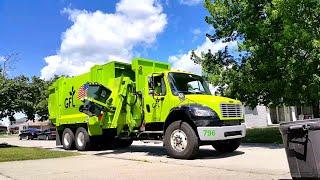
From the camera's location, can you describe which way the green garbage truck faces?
facing the viewer and to the right of the viewer

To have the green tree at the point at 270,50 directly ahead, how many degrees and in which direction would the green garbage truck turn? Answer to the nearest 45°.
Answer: approximately 45° to its left

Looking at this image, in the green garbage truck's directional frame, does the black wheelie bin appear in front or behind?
in front

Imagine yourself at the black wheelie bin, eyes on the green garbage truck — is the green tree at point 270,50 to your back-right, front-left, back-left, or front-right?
front-right

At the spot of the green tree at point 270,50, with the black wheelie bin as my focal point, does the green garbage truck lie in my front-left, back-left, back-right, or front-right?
front-right

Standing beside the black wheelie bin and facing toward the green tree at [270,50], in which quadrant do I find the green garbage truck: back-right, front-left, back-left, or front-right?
front-left
